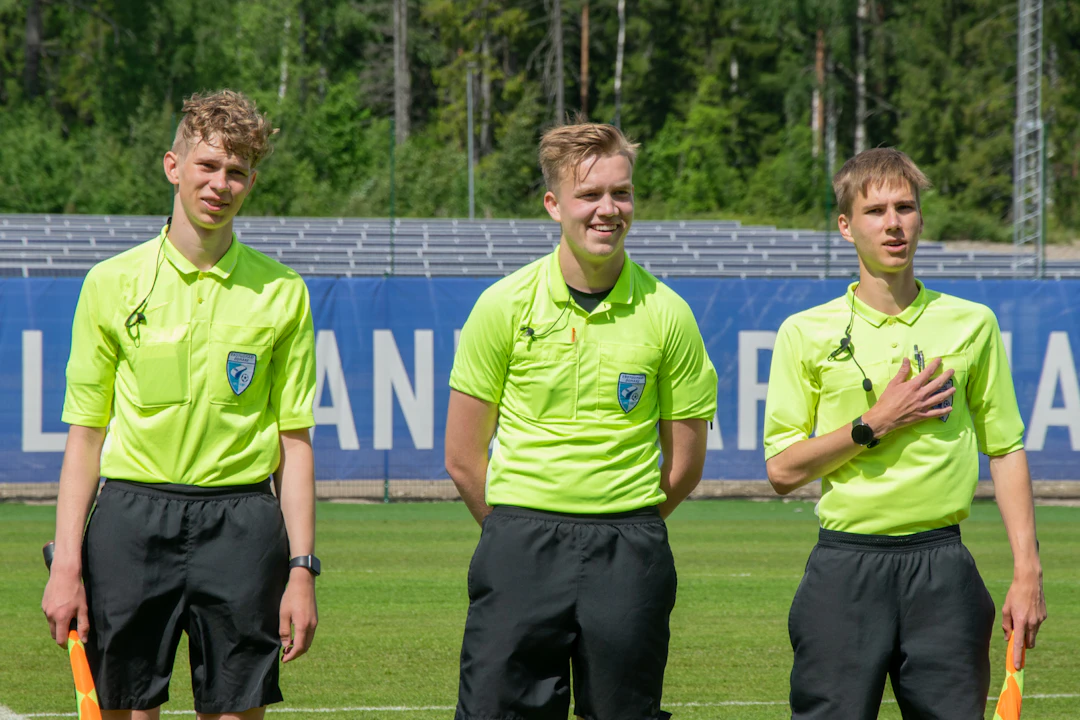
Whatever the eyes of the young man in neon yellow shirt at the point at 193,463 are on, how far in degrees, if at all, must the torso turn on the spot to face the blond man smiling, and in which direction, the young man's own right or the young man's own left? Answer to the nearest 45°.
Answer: approximately 90° to the young man's own left

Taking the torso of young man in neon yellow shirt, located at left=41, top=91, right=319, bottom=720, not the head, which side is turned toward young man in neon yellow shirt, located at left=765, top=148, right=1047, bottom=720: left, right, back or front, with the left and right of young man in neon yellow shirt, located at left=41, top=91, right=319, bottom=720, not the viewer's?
left

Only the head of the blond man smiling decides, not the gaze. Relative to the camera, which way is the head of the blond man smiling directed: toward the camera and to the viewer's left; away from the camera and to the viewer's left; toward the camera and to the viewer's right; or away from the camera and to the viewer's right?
toward the camera and to the viewer's right

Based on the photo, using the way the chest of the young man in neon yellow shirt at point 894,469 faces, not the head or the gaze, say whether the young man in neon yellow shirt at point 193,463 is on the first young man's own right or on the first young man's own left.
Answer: on the first young man's own right

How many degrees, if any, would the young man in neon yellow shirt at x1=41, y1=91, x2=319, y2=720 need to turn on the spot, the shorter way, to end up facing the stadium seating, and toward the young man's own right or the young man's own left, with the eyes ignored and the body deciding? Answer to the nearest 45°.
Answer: approximately 180°

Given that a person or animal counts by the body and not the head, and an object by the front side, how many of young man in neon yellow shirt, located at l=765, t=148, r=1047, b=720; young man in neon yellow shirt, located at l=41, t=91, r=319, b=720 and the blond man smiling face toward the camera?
3

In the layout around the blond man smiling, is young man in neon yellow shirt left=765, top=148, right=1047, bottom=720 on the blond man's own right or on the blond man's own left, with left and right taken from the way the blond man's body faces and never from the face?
on the blond man's own left

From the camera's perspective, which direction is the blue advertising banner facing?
toward the camera

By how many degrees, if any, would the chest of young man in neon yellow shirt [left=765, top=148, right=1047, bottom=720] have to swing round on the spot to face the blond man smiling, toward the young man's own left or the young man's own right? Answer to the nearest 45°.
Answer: approximately 90° to the young man's own right

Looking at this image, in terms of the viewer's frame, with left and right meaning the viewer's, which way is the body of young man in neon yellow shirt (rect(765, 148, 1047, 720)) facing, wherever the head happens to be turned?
facing the viewer

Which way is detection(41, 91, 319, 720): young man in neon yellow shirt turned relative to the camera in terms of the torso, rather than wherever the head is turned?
toward the camera

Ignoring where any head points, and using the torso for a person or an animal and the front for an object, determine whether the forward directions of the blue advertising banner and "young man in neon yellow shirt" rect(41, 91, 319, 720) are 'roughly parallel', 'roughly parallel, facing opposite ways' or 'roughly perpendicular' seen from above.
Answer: roughly parallel

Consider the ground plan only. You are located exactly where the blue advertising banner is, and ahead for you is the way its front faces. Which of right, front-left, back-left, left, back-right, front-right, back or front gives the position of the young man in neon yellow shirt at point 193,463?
front

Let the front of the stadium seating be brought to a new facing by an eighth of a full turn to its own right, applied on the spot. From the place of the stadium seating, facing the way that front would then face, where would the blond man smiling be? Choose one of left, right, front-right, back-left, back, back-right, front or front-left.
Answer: front-left

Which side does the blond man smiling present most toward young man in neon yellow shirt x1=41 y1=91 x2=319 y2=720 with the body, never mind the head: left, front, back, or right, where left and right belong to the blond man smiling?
right

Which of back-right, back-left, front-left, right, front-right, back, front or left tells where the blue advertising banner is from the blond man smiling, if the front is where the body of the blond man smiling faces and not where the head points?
back
